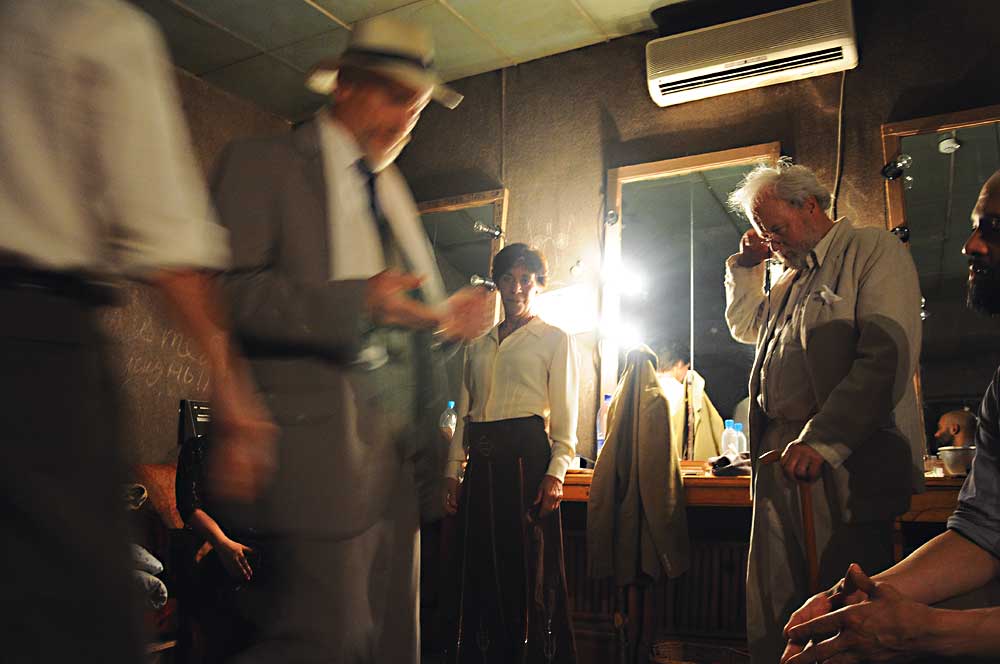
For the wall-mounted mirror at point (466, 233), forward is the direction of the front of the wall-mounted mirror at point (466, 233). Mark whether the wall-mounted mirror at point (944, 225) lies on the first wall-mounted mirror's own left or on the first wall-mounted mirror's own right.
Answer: on the first wall-mounted mirror's own left

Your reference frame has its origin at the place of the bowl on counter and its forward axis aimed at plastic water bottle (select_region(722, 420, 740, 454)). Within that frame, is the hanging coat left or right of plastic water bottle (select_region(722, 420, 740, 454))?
left

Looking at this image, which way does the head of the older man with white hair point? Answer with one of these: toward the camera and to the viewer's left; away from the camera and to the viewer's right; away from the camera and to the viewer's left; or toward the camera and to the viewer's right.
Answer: toward the camera and to the viewer's left

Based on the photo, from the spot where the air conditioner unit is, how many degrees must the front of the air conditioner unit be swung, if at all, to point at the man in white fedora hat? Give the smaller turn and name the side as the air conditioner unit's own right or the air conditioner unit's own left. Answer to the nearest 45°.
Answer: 0° — it already faces them

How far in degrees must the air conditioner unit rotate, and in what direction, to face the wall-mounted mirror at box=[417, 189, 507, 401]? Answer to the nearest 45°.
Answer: approximately 90° to its right

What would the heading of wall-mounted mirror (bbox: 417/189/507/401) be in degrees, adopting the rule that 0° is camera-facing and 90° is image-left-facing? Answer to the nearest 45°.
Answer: approximately 45°

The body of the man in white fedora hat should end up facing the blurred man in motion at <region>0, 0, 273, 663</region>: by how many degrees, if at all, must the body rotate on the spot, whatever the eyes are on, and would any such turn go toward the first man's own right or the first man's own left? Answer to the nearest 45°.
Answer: approximately 90° to the first man's own right

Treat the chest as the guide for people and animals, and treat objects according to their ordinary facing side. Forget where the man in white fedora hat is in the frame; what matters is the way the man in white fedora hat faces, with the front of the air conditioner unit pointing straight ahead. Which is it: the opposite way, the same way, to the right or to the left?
to the left

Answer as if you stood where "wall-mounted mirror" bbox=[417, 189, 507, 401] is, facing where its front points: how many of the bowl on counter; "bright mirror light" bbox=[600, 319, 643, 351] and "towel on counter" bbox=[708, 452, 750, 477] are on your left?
3

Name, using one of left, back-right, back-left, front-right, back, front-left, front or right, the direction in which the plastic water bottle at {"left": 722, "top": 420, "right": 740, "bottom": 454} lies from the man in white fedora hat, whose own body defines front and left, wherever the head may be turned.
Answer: left

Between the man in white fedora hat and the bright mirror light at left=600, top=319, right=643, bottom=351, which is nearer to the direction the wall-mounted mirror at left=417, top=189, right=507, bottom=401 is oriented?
the man in white fedora hat
